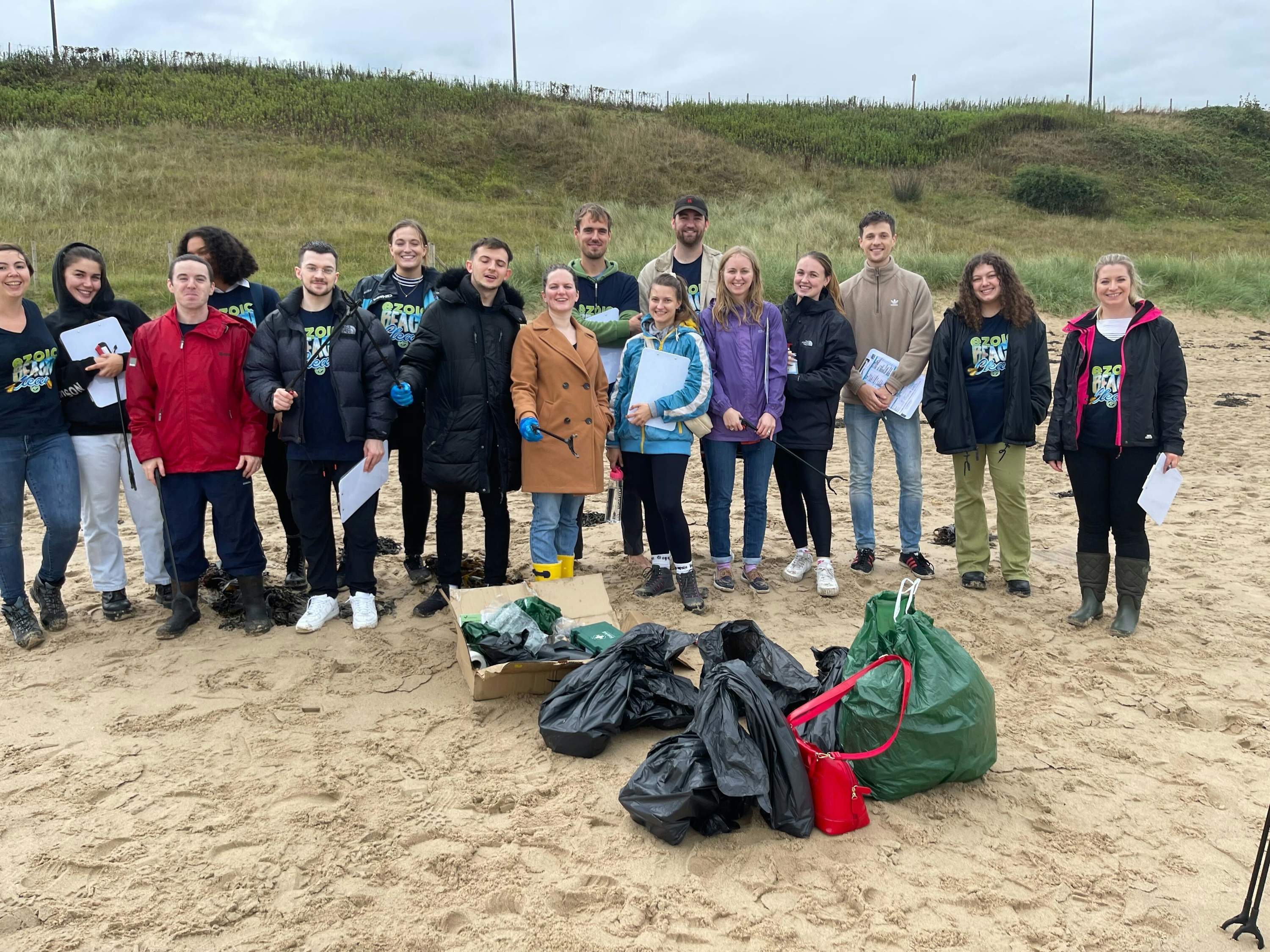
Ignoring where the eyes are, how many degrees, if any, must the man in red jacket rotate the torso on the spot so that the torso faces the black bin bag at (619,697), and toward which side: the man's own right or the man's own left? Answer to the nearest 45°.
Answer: approximately 45° to the man's own left

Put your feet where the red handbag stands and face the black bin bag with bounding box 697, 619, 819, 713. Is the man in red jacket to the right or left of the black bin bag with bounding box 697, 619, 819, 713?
left

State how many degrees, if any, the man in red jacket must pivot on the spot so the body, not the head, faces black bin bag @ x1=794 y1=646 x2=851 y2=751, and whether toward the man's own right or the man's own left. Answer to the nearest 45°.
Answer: approximately 45° to the man's own left

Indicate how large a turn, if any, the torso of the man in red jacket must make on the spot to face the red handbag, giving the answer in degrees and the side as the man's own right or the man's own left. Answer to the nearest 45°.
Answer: approximately 45° to the man's own left

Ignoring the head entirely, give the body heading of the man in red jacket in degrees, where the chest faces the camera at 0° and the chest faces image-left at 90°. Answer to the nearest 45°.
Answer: approximately 0°

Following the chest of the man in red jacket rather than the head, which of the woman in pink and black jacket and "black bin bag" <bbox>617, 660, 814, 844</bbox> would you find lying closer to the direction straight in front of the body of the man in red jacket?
the black bin bag

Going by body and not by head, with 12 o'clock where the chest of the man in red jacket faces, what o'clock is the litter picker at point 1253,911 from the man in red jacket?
The litter picker is roughly at 11 o'clock from the man in red jacket.

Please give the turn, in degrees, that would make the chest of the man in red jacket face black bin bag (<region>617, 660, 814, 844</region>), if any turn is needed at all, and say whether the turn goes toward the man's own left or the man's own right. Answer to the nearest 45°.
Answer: approximately 45° to the man's own left
